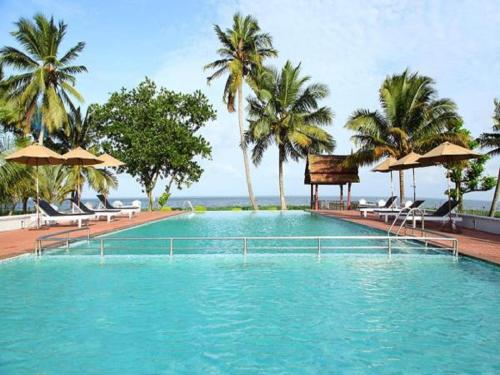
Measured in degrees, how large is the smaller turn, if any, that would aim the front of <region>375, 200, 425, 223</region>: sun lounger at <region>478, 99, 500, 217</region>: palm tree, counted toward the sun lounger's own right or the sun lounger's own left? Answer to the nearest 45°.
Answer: approximately 135° to the sun lounger's own right

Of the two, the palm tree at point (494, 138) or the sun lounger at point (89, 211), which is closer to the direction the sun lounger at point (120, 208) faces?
the palm tree

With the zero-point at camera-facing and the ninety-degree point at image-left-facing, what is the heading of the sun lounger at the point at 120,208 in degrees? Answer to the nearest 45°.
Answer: approximately 270°

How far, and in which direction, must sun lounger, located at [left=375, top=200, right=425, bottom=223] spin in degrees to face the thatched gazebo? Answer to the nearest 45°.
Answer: approximately 45° to its right

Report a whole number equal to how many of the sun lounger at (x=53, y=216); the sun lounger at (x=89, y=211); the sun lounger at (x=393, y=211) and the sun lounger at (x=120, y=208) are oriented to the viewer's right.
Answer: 3

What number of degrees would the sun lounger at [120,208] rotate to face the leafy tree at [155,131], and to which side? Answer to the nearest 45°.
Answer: approximately 90° to its left

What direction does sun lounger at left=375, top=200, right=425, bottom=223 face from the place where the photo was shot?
facing to the left of the viewer

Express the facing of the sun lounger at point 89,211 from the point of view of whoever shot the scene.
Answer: facing to the right of the viewer

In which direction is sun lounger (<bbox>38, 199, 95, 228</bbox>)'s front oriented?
to the viewer's right

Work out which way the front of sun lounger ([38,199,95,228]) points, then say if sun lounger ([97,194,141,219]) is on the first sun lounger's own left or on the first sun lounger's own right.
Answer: on the first sun lounger's own left
